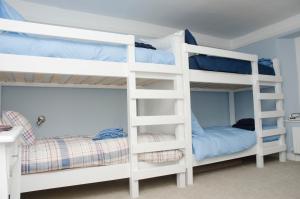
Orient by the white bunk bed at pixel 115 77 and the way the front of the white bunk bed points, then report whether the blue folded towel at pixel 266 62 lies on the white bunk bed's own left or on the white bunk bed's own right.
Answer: on the white bunk bed's own left

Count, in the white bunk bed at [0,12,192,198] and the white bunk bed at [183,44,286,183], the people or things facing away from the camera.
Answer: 0

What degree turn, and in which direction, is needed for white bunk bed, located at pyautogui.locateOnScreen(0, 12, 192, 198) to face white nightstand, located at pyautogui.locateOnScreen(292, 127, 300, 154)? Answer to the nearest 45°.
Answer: approximately 45° to its left
